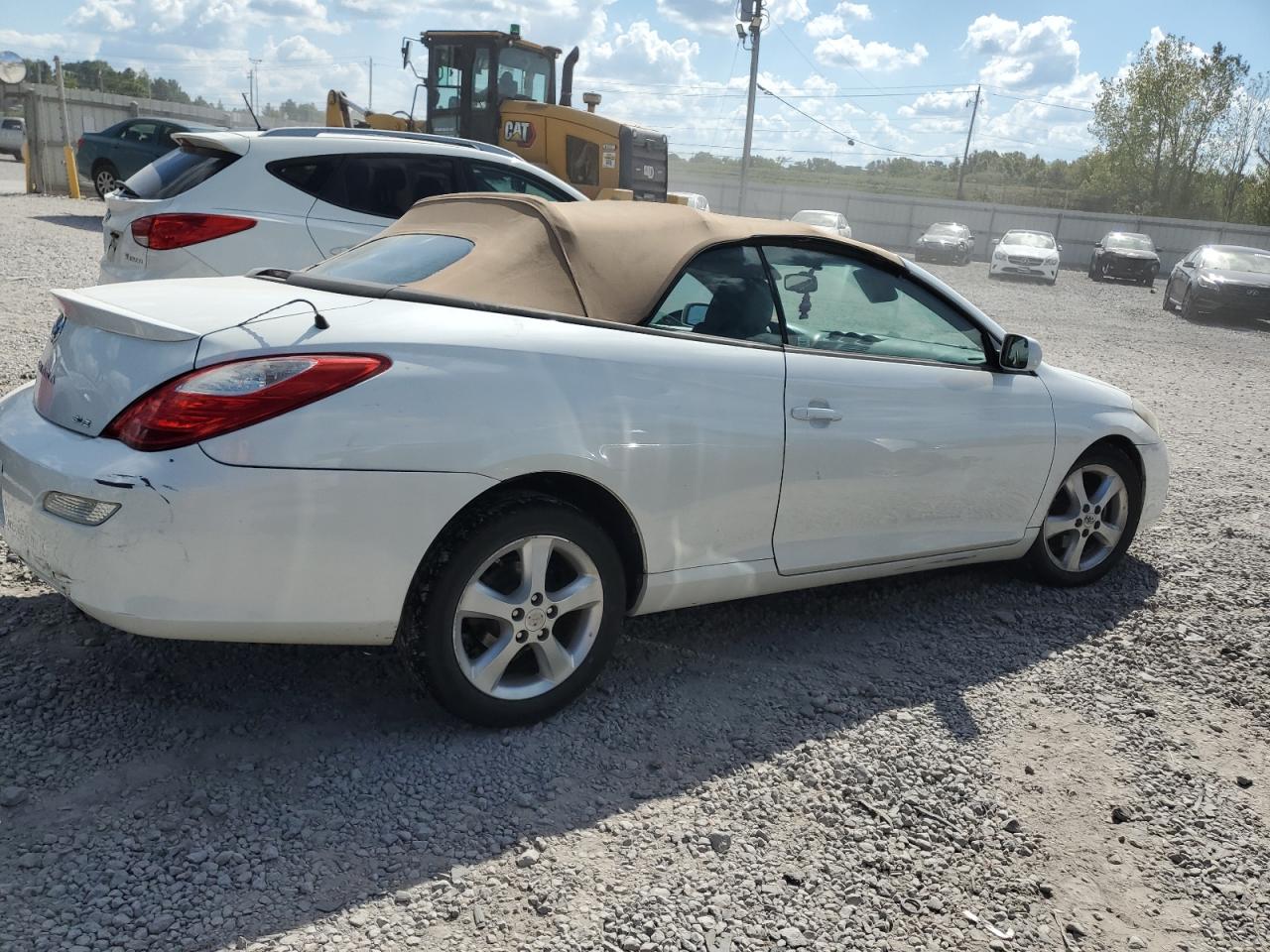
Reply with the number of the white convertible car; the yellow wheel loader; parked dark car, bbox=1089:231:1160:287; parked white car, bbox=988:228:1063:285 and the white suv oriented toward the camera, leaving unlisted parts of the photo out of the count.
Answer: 2

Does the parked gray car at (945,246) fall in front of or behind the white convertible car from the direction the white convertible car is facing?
in front

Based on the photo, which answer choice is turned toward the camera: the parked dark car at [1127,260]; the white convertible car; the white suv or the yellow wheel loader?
the parked dark car

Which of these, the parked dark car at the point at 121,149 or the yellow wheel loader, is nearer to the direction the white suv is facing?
the yellow wheel loader

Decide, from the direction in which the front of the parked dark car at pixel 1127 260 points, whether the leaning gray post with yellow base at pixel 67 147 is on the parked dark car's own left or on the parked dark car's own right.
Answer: on the parked dark car's own right

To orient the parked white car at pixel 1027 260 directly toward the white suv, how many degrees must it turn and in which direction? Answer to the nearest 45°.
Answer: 0° — it already faces it

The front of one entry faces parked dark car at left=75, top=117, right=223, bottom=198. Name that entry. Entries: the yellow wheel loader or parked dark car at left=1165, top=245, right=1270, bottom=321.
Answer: the yellow wheel loader

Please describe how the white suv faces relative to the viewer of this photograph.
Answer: facing away from the viewer and to the right of the viewer

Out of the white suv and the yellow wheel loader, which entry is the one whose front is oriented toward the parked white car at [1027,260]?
the white suv

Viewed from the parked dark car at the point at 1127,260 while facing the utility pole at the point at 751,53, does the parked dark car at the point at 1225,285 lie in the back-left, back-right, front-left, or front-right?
back-left

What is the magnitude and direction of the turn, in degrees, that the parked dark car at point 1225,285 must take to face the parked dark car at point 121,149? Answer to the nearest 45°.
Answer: approximately 90° to its right

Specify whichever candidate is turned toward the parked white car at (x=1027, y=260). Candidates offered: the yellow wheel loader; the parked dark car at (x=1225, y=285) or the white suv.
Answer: the white suv

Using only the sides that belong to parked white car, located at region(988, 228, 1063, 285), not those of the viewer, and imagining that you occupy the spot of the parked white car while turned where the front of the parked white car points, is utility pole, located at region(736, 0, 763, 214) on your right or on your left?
on your right
